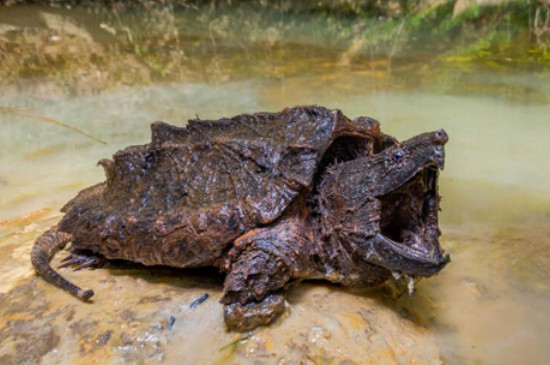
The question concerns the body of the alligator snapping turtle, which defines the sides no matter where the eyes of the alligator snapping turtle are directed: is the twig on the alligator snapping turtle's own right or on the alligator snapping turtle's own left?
on the alligator snapping turtle's own left

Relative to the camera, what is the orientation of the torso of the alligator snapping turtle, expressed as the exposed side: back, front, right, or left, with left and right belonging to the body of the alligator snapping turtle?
right
